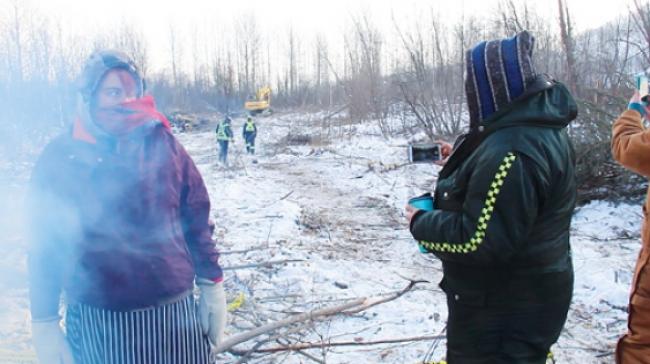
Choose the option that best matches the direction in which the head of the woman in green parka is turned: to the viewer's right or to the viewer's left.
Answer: to the viewer's left

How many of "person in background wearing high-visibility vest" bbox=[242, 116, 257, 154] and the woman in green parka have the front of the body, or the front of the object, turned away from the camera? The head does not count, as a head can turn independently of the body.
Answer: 1

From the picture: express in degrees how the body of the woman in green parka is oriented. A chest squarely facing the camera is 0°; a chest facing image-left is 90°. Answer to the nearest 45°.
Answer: approximately 90°
